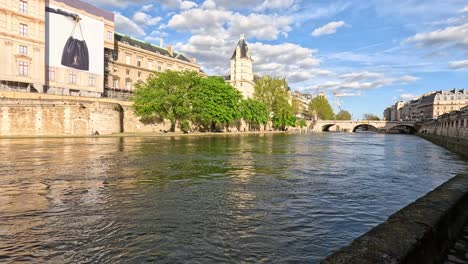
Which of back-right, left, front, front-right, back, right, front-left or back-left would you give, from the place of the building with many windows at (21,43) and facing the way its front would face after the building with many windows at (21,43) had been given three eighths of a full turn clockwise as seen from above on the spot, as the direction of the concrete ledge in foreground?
left

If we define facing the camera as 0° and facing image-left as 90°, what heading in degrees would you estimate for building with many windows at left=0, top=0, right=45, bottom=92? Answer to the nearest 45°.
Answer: approximately 315°

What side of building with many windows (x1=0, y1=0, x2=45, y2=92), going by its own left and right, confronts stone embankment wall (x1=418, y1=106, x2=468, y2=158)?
front

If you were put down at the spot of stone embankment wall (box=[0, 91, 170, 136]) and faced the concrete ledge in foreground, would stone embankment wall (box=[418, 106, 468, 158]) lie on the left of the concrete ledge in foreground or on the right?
left
